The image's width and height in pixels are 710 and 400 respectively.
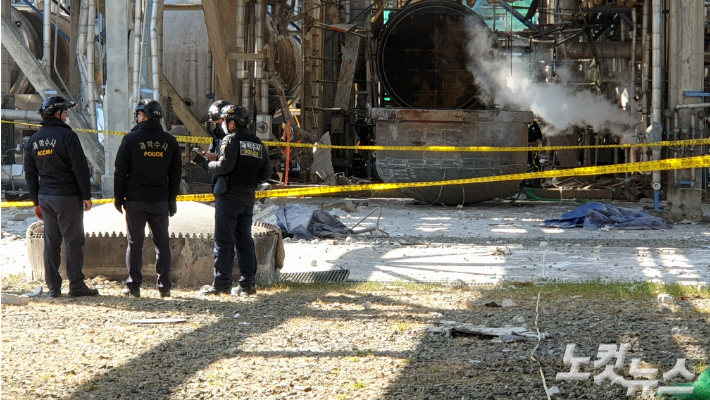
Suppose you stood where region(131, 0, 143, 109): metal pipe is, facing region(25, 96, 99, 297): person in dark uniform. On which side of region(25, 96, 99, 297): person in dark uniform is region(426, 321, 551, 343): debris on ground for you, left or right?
left

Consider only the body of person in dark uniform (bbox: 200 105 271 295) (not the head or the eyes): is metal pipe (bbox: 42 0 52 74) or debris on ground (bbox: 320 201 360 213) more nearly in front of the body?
the metal pipe

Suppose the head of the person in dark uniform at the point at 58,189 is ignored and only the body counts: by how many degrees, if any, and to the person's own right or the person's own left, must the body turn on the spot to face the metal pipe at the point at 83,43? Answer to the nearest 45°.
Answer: approximately 45° to the person's own left

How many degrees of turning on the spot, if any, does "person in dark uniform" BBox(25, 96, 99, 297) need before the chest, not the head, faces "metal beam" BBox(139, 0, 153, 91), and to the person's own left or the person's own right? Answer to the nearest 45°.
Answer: approximately 45° to the person's own left

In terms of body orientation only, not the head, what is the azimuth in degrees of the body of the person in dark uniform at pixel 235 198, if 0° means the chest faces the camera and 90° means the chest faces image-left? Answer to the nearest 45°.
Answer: approximately 135°

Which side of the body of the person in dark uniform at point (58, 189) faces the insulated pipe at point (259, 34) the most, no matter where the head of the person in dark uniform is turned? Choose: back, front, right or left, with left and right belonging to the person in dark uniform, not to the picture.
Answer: front

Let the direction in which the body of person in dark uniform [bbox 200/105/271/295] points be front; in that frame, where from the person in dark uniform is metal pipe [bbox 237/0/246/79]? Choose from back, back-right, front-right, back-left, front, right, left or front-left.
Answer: front-right

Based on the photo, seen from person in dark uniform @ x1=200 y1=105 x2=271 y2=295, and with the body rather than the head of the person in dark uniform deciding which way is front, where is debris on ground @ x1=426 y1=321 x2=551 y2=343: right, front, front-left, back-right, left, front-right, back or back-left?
back

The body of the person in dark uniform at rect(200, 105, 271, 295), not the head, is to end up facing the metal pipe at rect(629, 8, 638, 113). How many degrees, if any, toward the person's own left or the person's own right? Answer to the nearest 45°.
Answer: approximately 90° to the person's own right

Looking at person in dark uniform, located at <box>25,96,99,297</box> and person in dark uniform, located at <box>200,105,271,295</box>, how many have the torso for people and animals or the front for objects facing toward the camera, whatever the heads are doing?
0

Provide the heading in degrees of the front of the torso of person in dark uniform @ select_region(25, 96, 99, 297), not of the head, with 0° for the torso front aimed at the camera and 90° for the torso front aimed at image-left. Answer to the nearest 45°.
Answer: approximately 225°

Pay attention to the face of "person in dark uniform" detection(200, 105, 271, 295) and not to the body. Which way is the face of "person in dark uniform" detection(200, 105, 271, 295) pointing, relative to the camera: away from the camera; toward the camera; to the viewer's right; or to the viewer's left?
to the viewer's left
